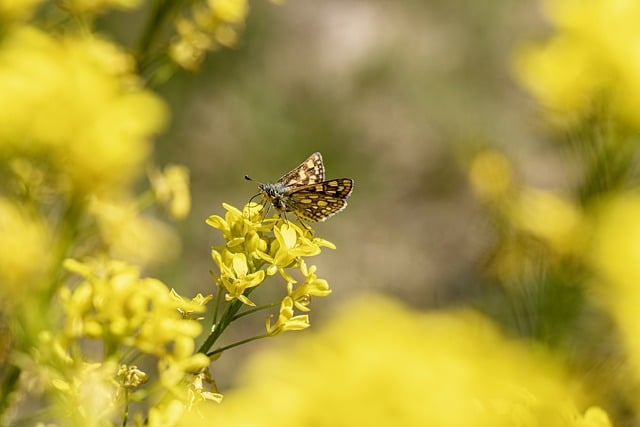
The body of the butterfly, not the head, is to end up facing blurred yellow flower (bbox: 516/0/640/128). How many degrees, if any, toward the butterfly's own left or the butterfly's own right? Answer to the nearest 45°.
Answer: approximately 135° to the butterfly's own right

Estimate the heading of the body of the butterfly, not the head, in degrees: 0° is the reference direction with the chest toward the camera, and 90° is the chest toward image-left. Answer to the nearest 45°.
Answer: approximately 90°

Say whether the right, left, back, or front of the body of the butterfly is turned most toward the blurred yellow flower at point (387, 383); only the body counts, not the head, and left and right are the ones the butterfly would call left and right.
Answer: left

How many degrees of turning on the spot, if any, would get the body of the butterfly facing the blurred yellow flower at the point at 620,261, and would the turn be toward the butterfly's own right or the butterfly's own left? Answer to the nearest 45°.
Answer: approximately 180°

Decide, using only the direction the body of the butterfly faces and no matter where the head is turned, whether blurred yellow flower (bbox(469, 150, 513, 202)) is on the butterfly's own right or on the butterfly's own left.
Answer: on the butterfly's own right
